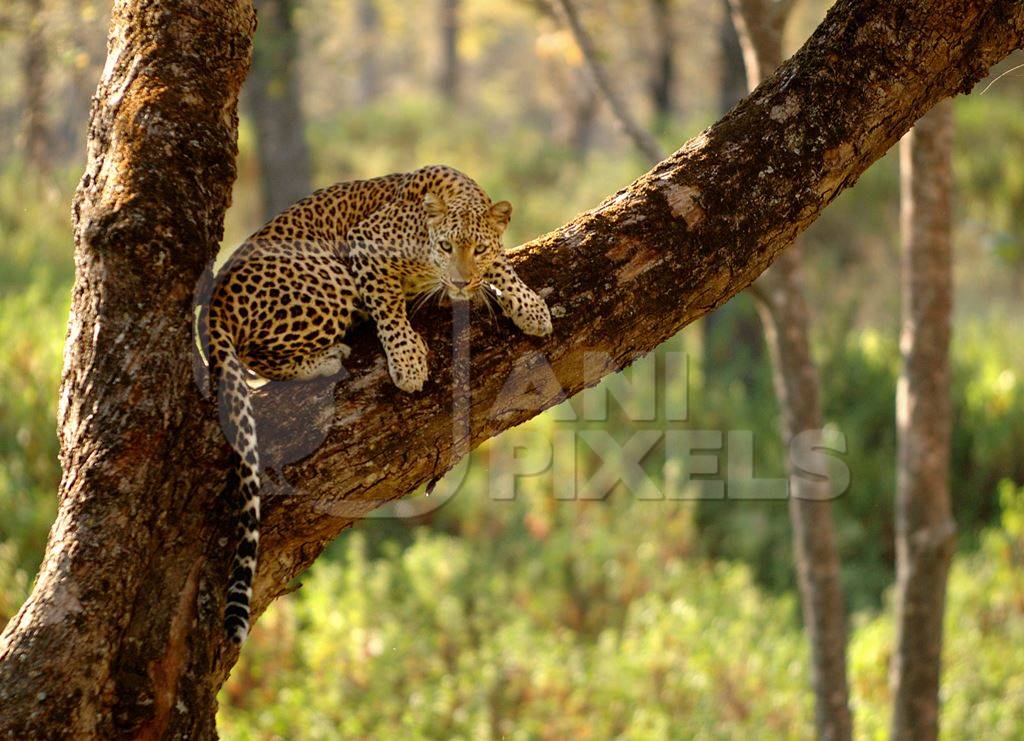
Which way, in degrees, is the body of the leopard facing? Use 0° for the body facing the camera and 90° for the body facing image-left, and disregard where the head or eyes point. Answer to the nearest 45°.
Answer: approximately 315°

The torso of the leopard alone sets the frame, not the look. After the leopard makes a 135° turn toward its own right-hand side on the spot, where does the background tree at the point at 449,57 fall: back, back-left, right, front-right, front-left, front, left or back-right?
right

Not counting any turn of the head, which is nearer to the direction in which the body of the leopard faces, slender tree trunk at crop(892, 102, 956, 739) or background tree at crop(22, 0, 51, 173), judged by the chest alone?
the slender tree trunk

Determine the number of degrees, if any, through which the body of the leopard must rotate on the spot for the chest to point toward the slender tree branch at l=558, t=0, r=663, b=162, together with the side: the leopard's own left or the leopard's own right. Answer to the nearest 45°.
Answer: approximately 90° to the leopard's own left

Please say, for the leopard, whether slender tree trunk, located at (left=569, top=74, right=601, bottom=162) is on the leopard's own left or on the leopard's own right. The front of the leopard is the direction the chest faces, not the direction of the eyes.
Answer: on the leopard's own left

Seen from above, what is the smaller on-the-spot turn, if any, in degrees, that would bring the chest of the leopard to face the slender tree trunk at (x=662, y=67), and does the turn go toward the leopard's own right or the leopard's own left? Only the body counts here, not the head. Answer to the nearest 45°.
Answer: approximately 135° to the leopard's own left

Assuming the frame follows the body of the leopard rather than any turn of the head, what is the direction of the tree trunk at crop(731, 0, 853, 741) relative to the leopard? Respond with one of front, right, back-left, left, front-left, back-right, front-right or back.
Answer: left
